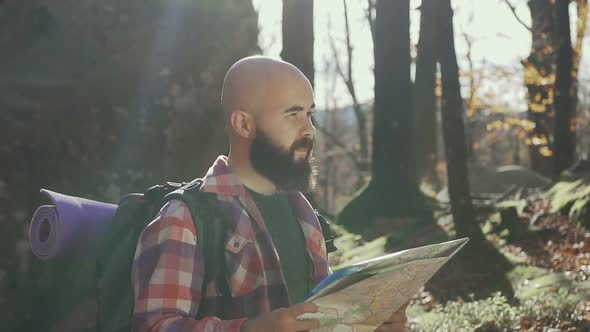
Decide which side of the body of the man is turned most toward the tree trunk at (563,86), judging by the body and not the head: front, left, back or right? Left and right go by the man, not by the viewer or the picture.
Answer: left

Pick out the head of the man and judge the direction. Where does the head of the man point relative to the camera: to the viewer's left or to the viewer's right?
to the viewer's right

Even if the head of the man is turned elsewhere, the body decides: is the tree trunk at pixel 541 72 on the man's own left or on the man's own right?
on the man's own left

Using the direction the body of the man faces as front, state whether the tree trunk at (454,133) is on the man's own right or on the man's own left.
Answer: on the man's own left

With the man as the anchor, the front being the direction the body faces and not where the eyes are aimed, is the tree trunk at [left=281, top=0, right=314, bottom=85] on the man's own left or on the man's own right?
on the man's own left

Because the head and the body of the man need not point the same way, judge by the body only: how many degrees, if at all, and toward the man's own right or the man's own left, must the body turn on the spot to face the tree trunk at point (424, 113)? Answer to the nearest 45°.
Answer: approximately 135° to the man's own left

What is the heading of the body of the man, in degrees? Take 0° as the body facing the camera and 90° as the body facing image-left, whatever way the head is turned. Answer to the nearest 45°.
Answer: approximately 315°

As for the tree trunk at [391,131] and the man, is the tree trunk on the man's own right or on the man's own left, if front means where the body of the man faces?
on the man's own left
